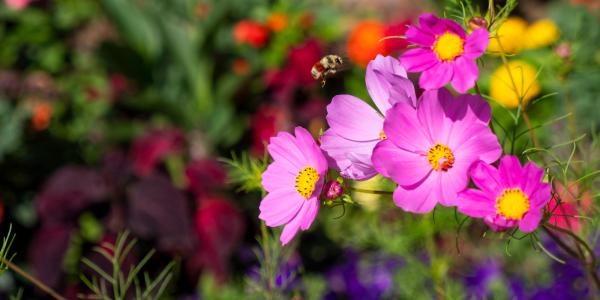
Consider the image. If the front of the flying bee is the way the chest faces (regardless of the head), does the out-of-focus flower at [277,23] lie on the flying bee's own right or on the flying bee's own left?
on the flying bee's own left

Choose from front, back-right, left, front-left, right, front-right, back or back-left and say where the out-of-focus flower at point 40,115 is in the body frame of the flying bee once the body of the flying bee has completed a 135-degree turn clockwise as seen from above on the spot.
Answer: right

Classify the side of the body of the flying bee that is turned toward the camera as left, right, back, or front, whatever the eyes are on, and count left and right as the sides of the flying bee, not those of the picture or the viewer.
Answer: right

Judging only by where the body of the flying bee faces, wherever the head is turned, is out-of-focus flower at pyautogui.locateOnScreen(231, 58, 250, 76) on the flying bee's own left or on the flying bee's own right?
on the flying bee's own left

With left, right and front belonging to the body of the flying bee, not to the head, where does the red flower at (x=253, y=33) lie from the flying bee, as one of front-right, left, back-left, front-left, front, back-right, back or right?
left
